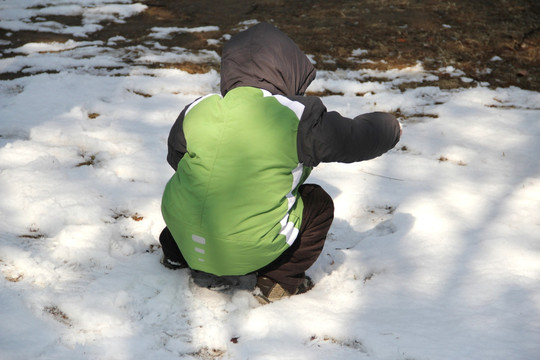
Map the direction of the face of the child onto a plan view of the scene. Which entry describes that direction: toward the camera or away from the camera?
away from the camera

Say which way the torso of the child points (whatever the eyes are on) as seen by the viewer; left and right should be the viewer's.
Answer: facing away from the viewer and to the right of the viewer
